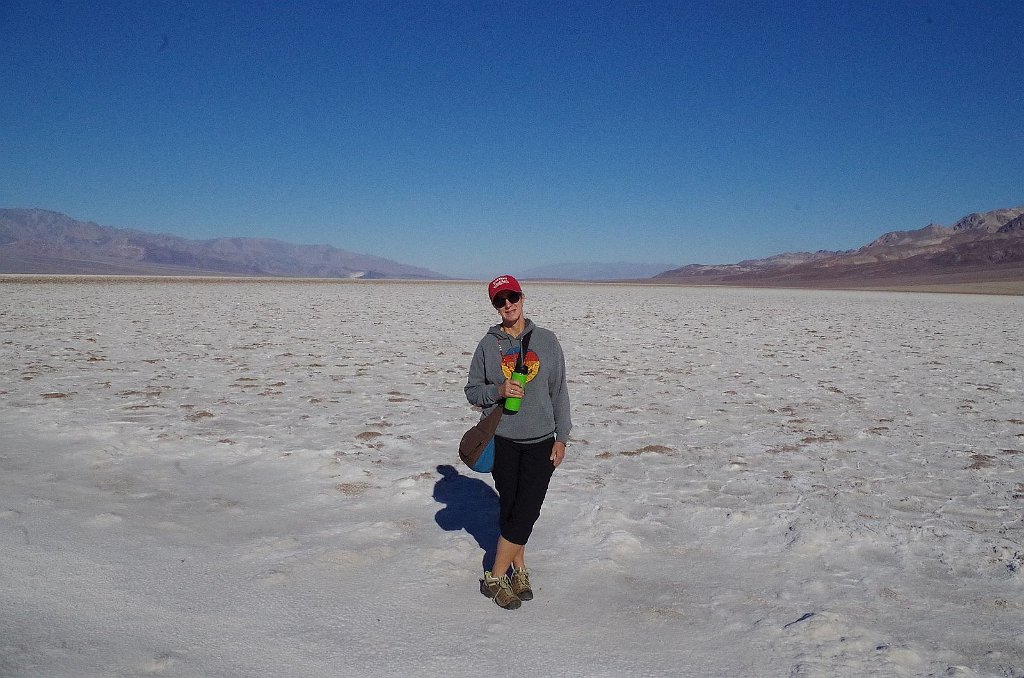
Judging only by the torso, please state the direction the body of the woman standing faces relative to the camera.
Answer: toward the camera
